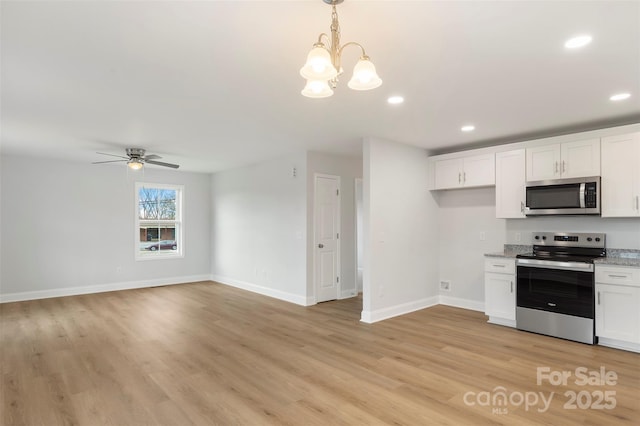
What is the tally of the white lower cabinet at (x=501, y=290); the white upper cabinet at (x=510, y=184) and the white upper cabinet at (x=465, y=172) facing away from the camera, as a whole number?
0

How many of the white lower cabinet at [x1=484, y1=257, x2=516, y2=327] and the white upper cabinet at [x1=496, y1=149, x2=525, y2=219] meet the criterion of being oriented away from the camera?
0

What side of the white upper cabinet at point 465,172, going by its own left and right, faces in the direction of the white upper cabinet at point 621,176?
left

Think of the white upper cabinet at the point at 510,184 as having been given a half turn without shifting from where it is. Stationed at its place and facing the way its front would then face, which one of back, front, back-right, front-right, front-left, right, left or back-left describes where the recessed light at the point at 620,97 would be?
right

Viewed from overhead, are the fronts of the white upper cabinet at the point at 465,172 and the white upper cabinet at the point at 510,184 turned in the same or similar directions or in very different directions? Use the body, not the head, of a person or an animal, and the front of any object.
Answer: same or similar directions

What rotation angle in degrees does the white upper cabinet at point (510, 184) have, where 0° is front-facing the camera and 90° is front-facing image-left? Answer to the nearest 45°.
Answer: approximately 45°

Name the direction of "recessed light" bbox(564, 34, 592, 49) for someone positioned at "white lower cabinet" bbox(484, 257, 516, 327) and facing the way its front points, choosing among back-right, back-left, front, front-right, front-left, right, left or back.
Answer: front-left

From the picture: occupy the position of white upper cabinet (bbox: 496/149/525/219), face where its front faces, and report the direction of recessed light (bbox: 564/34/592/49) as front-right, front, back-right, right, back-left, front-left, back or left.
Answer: front-left

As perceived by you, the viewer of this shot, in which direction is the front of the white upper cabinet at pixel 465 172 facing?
facing the viewer and to the left of the viewer

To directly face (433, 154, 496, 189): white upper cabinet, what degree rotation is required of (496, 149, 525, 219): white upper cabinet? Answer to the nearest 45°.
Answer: approximately 45° to its right

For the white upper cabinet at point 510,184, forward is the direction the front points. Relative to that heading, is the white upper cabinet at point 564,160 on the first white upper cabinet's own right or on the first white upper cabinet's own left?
on the first white upper cabinet's own left

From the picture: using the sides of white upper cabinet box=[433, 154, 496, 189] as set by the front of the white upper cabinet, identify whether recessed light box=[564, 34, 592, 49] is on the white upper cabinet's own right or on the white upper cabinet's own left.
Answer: on the white upper cabinet's own left

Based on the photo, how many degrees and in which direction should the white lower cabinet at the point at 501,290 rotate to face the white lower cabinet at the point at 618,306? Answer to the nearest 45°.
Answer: approximately 135° to its left

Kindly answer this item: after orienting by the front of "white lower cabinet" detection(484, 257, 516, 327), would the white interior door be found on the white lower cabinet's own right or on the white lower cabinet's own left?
on the white lower cabinet's own right
